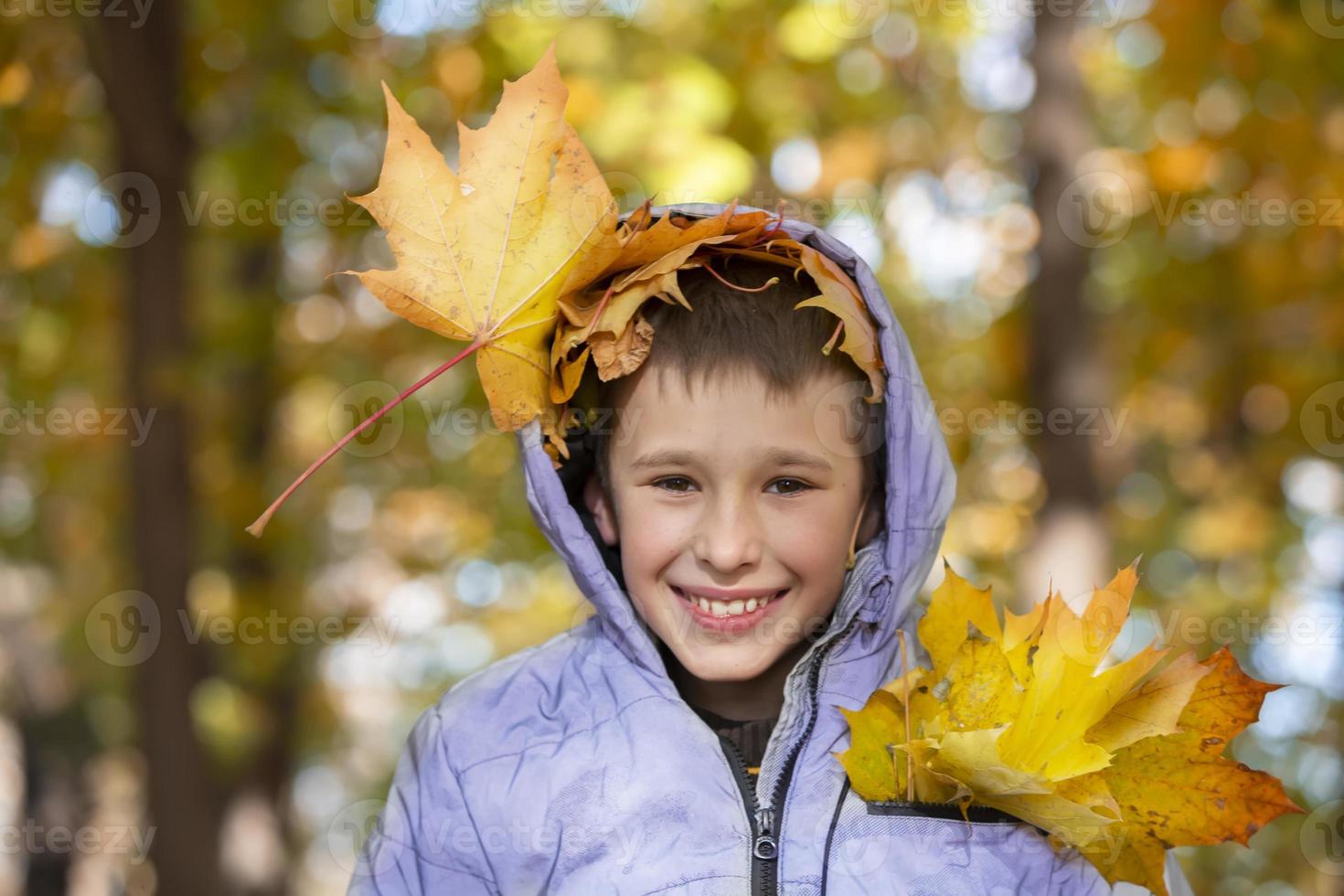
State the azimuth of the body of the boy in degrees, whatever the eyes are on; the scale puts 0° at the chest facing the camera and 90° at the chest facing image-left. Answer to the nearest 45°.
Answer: approximately 0°

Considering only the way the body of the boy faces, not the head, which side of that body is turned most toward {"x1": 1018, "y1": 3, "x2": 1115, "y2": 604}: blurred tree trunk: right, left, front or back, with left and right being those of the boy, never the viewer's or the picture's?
back

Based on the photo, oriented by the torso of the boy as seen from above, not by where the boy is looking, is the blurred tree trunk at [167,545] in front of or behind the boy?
behind
